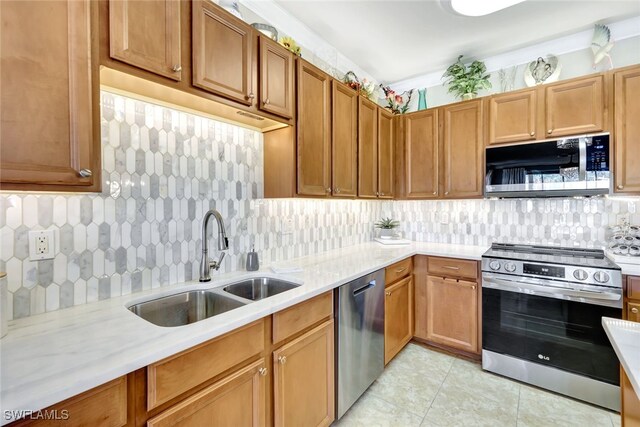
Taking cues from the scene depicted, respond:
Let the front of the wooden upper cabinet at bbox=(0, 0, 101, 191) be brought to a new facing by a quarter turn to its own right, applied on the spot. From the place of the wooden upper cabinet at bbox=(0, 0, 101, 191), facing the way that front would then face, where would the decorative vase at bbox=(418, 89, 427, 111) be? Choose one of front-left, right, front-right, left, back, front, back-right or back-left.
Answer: back

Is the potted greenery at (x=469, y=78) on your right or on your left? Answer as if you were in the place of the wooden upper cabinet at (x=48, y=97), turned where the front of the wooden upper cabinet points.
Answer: on your left

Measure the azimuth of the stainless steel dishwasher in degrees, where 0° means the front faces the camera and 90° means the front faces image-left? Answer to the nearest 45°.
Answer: approximately 315°

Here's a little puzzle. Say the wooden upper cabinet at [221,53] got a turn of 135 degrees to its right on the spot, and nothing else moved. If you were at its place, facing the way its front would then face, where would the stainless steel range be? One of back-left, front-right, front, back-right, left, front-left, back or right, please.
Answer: back

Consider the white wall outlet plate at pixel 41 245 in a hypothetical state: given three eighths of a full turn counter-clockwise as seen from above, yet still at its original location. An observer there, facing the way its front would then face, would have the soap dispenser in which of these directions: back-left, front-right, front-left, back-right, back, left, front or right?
front-right

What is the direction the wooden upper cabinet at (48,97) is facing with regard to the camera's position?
facing the viewer

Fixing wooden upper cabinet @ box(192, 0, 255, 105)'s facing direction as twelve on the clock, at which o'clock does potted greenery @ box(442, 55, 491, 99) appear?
The potted greenery is roughly at 10 o'clock from the wooden upper cabinet.
